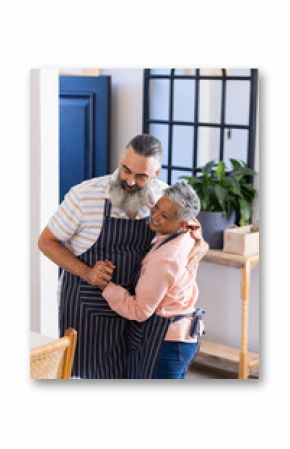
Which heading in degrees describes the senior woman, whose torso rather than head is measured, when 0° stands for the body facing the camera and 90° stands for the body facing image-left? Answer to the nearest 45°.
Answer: approximately 90°

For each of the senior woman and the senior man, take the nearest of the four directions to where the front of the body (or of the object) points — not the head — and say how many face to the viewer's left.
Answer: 1

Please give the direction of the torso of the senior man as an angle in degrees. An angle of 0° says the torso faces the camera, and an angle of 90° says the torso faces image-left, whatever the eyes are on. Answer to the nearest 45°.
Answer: approximately 315°

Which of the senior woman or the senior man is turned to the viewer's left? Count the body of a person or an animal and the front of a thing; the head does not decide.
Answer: the senior woman
